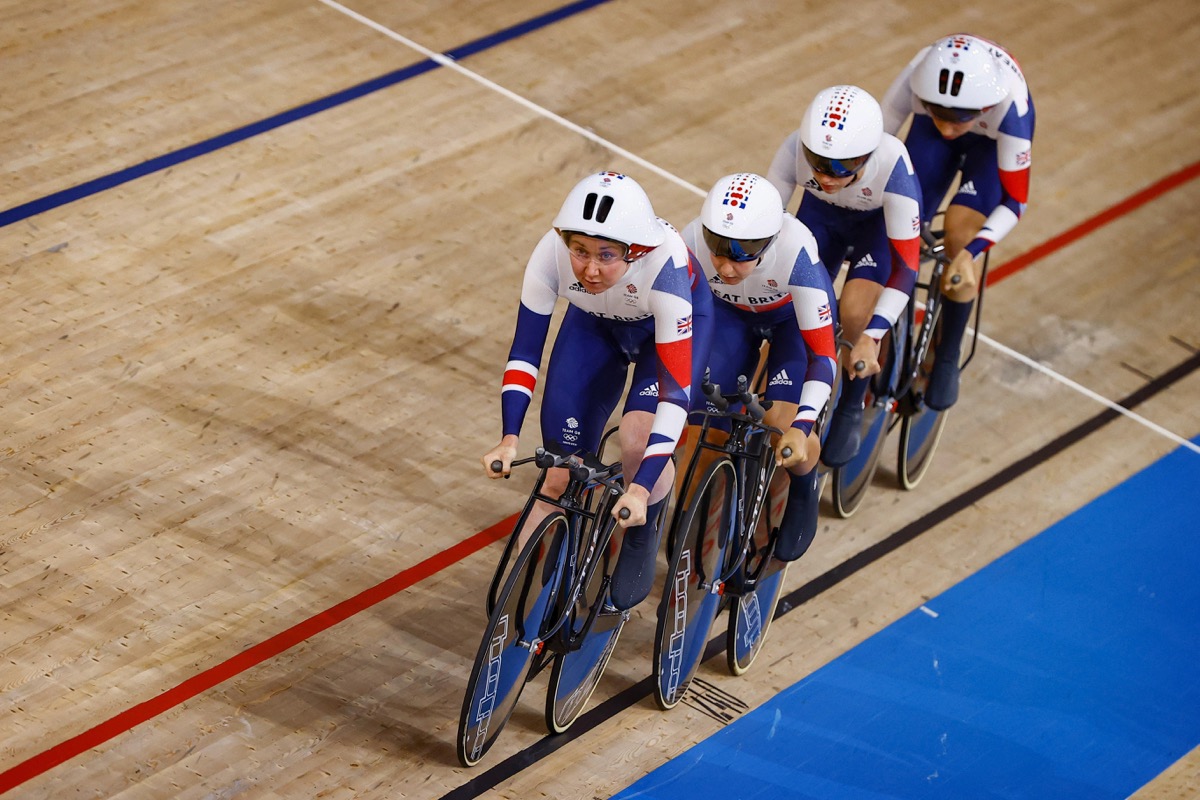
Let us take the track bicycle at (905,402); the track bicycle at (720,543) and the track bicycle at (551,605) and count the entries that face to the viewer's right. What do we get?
0

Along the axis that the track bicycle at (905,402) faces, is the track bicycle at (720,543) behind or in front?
in front

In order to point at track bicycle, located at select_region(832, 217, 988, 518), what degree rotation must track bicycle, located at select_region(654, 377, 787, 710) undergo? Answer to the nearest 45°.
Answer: approximately 180°

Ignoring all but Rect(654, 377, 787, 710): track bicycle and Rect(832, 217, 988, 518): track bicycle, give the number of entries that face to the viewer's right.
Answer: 0

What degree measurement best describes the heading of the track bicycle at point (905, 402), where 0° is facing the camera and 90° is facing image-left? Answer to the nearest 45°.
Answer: approximately 45°

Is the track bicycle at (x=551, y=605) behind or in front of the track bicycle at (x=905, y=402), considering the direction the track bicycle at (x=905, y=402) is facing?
in front

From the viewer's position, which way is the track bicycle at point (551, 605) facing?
facing the viewer and to the left of the viewer

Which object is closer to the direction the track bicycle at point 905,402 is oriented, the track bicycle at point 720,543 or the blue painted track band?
the track bicycle

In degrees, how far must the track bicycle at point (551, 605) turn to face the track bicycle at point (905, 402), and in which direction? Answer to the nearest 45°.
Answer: approximately 180°

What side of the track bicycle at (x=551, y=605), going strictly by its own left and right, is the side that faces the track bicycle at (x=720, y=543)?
back

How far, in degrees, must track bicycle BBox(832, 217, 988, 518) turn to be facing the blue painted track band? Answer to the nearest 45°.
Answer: approximately 90° to its left
